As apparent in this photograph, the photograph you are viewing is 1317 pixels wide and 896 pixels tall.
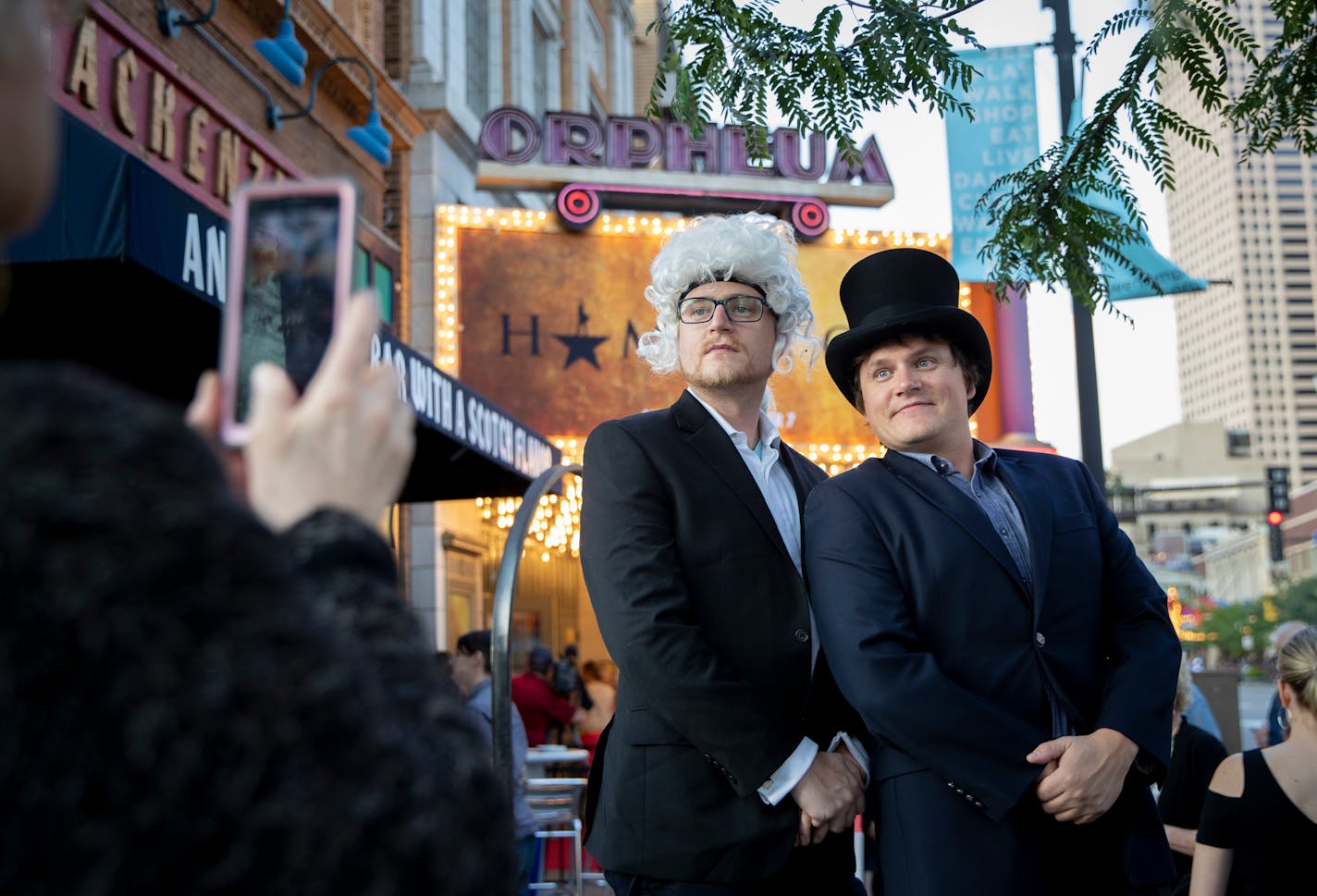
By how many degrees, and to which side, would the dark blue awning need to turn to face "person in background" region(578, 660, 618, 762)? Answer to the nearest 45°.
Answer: approximately 90° to its left

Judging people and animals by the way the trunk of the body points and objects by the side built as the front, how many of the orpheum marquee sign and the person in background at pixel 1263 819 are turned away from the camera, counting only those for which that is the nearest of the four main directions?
1

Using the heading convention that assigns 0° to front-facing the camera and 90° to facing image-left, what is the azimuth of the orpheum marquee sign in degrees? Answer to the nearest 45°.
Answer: approximately 0°

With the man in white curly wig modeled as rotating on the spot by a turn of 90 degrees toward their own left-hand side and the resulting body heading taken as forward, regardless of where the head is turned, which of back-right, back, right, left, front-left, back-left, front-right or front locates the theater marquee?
front-left

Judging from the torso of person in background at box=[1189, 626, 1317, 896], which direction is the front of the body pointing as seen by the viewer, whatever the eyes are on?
away from the camera

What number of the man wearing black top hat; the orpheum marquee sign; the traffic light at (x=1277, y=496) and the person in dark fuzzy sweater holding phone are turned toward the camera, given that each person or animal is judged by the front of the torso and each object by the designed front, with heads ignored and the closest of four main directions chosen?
3

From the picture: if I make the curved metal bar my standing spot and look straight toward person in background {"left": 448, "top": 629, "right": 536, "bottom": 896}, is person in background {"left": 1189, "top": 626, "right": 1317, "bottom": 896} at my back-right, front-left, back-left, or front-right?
back-right

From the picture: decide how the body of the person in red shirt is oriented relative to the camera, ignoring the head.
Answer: away from the camera

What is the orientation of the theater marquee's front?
toward the camera

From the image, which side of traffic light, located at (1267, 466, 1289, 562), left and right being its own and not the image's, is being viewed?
front

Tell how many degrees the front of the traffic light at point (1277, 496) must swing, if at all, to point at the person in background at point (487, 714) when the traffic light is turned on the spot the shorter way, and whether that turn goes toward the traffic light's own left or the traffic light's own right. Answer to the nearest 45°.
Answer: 0° — it already faces them

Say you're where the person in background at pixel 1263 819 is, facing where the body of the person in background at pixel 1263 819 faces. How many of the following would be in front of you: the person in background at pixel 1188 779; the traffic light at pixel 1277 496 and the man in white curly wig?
2
